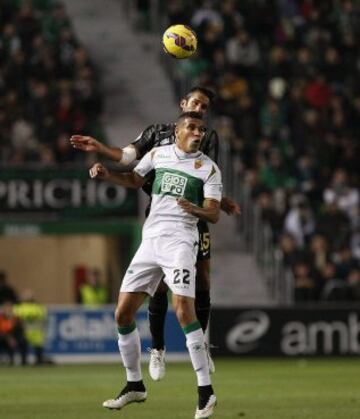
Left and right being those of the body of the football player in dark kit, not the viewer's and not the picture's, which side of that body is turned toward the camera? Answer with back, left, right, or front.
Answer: front

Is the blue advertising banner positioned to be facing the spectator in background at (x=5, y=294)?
no

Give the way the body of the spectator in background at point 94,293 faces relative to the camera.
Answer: toward the camera

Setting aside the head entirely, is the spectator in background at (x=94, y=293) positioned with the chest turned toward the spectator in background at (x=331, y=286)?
no

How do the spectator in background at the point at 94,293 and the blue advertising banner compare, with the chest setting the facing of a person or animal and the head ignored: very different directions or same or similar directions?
same or similar directions

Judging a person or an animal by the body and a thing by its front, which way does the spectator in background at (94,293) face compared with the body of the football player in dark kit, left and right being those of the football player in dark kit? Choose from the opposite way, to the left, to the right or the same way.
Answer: the same way

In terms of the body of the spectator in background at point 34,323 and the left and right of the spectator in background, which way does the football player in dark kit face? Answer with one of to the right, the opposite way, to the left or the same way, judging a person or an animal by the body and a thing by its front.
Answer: the same way

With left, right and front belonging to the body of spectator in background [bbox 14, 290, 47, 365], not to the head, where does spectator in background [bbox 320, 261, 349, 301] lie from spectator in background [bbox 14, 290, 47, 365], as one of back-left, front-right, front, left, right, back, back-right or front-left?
left

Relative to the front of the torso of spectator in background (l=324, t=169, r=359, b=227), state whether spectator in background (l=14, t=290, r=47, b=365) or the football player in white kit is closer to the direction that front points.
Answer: the football player in white kit

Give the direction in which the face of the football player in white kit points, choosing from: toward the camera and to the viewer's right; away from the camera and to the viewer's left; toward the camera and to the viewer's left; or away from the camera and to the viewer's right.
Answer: toward the camera and to the viewer's right

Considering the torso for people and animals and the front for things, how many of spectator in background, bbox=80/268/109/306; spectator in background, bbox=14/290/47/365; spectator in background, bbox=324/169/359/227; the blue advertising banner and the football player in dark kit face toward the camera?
5

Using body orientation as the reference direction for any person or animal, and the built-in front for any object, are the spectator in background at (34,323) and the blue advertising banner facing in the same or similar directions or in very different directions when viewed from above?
same or similar directions

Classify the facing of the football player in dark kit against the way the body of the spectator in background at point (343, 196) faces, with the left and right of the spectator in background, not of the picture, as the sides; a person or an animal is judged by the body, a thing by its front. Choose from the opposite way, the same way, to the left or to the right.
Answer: the same way

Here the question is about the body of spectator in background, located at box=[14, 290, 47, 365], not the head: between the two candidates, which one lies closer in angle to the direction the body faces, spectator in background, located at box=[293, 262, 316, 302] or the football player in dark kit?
the football player in dark kit

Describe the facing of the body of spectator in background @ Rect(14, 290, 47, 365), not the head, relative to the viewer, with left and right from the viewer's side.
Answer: facing the viewer

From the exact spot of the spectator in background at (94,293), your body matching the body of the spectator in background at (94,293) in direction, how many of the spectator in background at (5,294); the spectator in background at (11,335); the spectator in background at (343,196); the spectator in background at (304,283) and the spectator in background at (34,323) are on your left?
2
